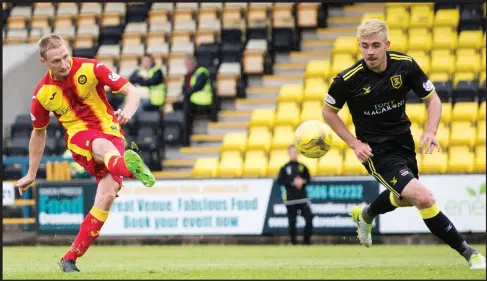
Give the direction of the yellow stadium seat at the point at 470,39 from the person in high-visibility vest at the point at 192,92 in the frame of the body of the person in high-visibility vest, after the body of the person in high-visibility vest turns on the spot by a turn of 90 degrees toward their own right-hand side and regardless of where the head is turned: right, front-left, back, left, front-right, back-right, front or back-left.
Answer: back-right

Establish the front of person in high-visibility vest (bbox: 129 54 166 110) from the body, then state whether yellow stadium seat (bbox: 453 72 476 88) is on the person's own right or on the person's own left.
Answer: on the person's own left

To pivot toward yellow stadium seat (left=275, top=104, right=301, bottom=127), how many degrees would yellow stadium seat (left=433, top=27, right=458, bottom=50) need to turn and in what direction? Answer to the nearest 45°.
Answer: approximately 45° to its right

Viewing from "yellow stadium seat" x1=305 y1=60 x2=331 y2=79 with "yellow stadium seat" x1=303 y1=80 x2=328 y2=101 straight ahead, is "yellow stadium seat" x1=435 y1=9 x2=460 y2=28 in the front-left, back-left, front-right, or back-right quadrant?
back-left

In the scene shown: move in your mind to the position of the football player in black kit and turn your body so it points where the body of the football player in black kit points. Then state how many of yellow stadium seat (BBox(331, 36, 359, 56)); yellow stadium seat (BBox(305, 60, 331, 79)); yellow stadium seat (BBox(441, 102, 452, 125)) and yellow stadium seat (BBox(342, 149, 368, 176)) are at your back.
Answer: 4

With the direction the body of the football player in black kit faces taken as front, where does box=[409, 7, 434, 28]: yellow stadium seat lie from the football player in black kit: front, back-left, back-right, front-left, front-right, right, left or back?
back

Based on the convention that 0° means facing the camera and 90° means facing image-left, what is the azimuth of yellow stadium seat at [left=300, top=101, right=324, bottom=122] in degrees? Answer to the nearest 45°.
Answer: approximately 0°
